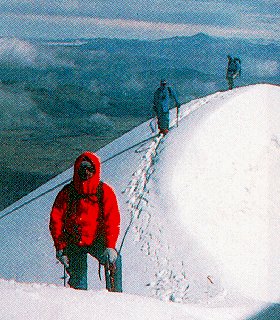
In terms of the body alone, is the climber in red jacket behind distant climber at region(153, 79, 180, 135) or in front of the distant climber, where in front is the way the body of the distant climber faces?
in front

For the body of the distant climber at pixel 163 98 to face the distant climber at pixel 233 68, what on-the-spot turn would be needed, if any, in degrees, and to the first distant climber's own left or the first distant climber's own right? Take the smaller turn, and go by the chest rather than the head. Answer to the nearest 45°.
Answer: approximately 135° to the first distant climber's own left

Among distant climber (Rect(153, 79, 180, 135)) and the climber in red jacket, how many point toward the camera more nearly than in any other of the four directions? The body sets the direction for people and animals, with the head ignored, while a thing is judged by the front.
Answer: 2

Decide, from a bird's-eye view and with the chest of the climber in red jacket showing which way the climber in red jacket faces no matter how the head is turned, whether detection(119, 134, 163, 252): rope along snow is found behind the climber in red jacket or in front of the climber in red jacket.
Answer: behind

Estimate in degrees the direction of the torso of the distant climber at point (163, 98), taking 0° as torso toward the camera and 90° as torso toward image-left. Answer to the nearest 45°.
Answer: approximately 0°
